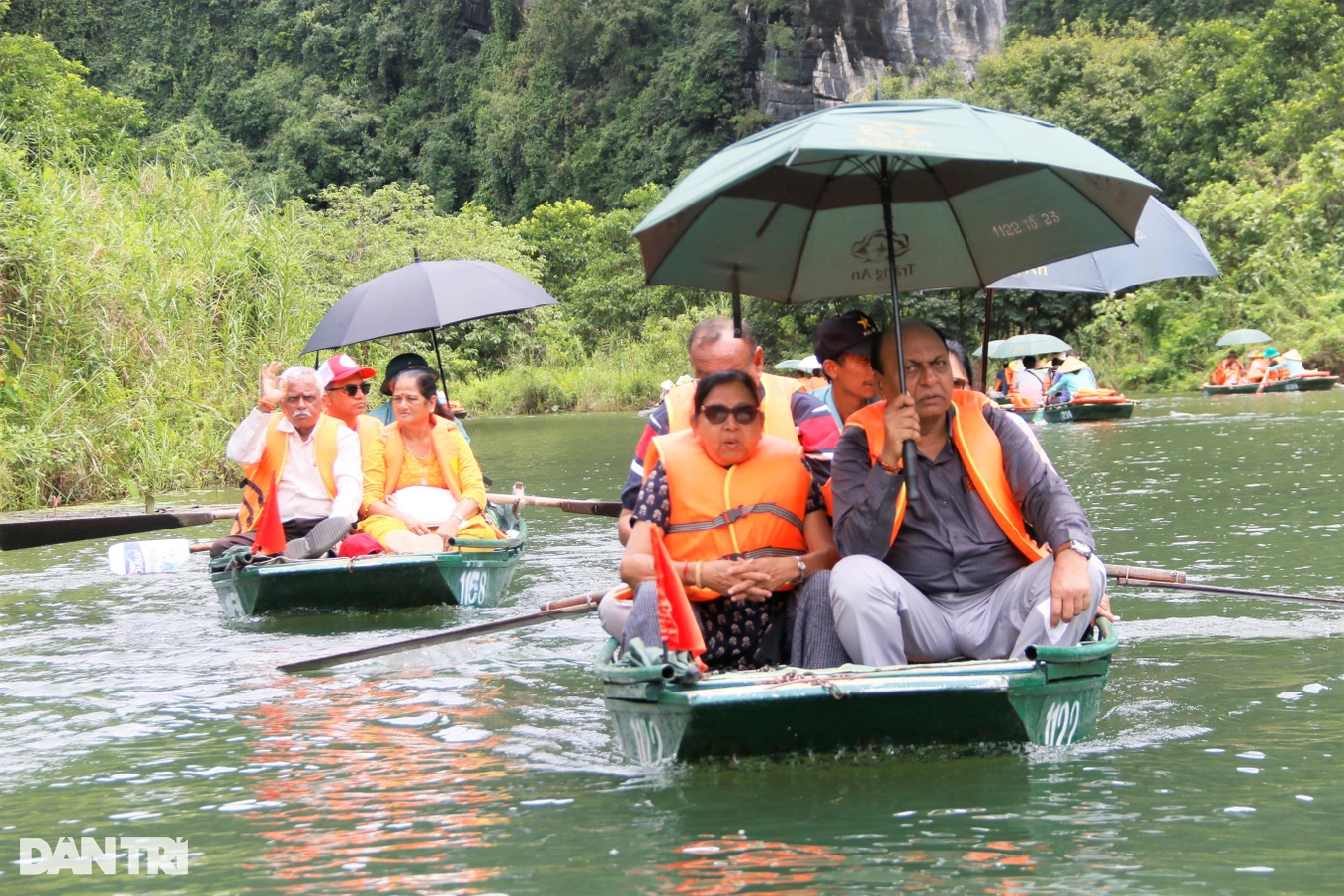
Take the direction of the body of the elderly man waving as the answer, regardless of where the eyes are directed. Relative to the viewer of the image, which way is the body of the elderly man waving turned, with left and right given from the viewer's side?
facing the viewer

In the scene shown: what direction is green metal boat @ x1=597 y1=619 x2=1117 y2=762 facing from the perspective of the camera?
toward the camera

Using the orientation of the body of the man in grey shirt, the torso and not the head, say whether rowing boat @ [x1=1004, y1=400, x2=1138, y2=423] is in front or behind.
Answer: behind

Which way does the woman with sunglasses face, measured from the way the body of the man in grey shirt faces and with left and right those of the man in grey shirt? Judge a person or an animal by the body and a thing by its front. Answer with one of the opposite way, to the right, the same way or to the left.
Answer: the same way

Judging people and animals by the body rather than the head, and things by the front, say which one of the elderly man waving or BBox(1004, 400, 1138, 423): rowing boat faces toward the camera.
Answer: the elderly man waving

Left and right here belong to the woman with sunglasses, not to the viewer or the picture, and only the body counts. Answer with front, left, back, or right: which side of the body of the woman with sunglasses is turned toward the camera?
front

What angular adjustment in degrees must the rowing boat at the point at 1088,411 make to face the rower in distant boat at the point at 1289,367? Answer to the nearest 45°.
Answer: approximately 135° to its right

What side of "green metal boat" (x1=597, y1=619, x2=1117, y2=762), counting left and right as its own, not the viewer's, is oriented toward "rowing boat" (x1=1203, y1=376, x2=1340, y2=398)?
back

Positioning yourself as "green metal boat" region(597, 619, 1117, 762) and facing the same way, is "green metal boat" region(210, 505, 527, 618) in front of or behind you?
behind

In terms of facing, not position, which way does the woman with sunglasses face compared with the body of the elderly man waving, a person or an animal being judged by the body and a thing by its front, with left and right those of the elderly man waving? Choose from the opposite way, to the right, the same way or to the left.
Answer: the same way

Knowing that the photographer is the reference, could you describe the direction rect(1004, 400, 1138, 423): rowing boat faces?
facing to the left of the viewer

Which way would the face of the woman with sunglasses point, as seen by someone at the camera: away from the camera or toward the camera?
toward the camera
